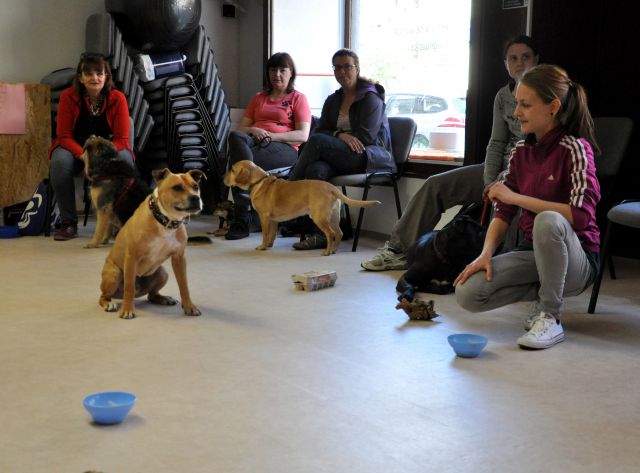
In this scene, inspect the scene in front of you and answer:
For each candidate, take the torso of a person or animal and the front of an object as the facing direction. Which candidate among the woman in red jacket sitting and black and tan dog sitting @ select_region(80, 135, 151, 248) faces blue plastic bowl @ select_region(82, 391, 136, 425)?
the woman in red jacket sitting

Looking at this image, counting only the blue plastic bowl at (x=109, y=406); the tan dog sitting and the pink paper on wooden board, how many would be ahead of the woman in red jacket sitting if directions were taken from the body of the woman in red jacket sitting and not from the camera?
2

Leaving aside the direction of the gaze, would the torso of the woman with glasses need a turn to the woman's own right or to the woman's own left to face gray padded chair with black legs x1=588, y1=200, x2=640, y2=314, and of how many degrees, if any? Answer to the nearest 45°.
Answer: approximately 90° to the woman's own left

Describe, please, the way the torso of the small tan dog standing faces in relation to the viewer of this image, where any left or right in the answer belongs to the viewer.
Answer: facing to the left of the viewer

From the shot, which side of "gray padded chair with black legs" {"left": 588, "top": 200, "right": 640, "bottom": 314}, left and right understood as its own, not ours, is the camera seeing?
left

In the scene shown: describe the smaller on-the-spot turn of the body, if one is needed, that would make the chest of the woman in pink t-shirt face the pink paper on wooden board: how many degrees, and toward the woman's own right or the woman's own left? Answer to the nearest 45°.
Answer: approximately 45° to the woman's own right

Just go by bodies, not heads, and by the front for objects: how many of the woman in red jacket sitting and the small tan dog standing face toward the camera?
1

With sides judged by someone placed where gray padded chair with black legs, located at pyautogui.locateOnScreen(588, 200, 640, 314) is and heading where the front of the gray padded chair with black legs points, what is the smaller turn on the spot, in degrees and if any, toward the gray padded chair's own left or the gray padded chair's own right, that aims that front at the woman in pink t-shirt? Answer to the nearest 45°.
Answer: approximately 45° to the gray padded chair's own right
